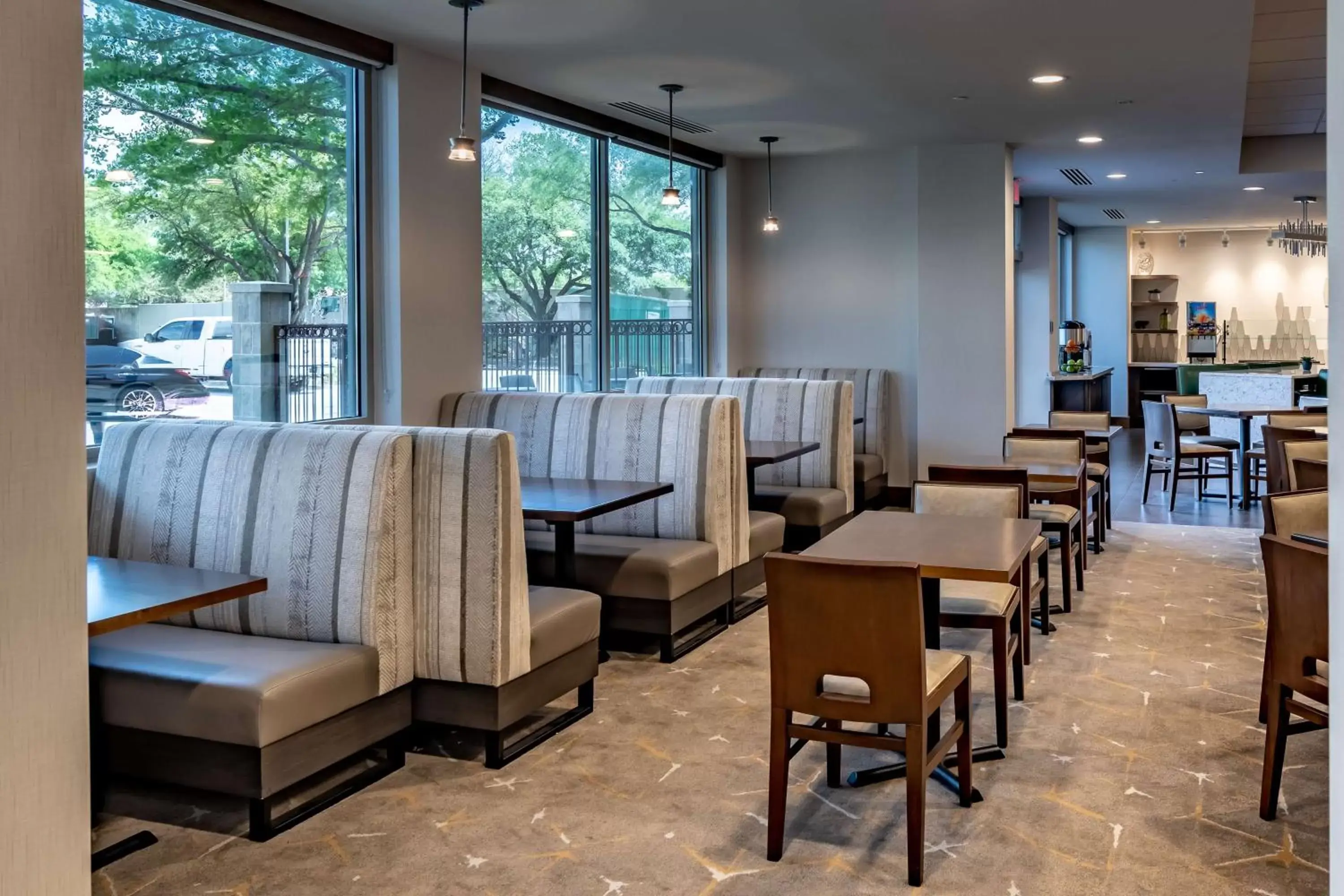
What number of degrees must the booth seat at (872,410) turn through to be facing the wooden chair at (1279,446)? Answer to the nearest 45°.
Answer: approximately 90° to its left

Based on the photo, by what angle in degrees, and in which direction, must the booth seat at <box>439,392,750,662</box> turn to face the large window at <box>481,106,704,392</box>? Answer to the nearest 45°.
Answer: approximately 135° to its right

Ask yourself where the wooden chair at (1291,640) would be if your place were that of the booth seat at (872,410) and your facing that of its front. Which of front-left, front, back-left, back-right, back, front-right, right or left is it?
front-left

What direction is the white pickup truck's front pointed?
to the viewer's left

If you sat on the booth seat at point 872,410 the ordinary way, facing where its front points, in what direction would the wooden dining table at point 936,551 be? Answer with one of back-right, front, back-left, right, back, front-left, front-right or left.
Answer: front-left

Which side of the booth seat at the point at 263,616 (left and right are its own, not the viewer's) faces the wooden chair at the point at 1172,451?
back

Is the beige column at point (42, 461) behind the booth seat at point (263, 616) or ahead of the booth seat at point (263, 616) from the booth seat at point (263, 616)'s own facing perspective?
ahead

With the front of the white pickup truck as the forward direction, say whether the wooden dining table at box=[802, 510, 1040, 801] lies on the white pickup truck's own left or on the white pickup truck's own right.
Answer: on the white pickup truck's own left

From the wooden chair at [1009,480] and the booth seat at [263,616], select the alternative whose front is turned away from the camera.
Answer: the wooden chair

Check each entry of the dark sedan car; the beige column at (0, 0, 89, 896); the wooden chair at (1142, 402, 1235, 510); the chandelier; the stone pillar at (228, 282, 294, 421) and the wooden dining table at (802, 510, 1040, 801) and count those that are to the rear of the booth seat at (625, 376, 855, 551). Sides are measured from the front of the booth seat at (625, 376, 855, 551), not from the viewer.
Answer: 2

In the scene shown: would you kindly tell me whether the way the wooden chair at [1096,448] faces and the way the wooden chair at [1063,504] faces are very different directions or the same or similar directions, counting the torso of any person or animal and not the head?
same or similar directions

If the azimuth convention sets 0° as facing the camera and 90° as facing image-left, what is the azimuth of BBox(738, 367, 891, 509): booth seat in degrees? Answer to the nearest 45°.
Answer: approximately 45°

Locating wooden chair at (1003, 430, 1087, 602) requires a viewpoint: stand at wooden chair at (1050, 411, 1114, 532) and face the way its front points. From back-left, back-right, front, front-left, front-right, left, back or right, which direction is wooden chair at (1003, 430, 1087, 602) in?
front
